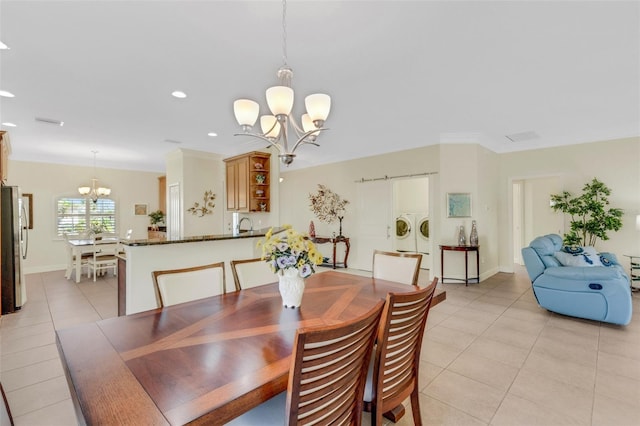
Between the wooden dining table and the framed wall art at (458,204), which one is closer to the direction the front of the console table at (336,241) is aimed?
the wooden dining table

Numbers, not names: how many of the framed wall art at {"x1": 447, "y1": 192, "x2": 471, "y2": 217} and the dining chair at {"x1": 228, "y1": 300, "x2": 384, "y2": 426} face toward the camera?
1

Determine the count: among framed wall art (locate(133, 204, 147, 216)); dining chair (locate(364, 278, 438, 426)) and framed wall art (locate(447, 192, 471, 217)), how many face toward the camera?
2

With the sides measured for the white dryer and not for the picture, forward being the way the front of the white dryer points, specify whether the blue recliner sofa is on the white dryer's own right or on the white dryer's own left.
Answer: on the white dryer's own left

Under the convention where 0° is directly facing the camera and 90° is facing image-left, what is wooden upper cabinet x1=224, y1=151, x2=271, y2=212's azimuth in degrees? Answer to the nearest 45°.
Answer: approximately 45°

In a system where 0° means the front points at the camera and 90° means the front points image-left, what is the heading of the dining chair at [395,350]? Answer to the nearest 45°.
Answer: approximately 135°

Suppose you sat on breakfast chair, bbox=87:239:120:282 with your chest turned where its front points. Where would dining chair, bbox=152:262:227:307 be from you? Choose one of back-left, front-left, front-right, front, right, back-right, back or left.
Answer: back-left

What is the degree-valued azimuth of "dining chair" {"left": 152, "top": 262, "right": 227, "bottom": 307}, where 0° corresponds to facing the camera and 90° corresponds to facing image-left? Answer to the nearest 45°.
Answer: approximately 315°
